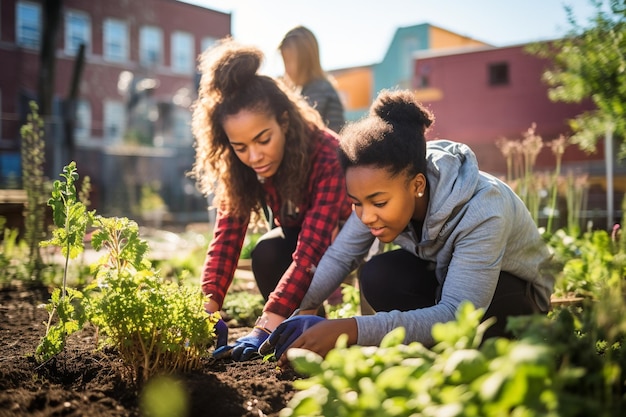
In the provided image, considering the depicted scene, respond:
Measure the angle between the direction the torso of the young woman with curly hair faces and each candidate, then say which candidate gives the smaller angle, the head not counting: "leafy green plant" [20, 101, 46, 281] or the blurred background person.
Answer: the leafy green plant

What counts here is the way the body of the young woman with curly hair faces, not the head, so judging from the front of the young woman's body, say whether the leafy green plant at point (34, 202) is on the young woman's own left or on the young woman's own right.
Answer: on the young woman's own right

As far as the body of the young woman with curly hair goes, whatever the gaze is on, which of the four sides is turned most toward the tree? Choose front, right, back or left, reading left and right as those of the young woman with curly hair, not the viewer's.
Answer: back

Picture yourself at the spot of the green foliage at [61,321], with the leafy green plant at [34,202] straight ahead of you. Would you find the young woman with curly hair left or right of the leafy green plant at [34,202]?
right

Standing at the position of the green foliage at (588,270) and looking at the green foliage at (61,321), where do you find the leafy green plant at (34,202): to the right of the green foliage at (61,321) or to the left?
right

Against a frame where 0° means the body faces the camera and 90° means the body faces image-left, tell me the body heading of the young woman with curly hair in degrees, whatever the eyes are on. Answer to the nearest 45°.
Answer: approximately 45°

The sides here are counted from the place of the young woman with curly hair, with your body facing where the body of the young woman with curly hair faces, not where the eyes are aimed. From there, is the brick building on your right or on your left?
on your right

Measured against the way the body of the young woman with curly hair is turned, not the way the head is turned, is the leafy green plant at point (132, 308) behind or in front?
in front

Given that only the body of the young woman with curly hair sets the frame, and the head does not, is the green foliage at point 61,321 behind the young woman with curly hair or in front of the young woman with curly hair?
in front

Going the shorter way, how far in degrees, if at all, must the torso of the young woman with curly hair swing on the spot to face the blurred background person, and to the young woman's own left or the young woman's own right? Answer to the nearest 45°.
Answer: approximately 135° to the young woman's own right

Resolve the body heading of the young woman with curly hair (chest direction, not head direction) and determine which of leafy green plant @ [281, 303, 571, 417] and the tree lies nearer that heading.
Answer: the leafy green plant

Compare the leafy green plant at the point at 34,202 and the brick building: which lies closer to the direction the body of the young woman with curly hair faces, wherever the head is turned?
the leafy green plant
